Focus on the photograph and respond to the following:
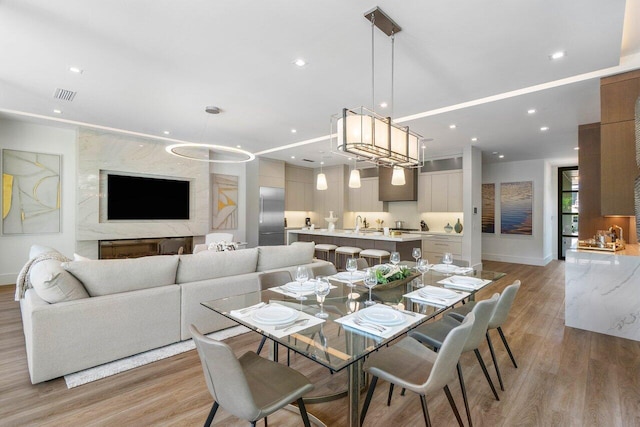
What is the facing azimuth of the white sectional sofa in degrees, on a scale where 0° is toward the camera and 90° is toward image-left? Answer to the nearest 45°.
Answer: approximately 135°

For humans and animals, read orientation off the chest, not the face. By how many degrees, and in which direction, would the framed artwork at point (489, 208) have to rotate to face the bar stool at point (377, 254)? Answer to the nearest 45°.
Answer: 0° — it already faces it

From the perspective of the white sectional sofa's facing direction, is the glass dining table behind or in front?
behind

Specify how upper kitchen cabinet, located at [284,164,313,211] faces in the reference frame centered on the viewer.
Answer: facing the viewer and to the right of the viewer

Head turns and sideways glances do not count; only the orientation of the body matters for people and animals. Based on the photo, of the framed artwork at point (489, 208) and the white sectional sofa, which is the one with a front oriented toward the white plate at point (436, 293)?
the framed artwork

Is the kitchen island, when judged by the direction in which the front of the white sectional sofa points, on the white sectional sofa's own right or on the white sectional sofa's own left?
on the white sectional sofa's own right

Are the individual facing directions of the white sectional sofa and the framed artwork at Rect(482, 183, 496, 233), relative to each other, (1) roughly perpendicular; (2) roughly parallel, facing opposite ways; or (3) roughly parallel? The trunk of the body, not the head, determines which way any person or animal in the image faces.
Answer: roughly perpendicular

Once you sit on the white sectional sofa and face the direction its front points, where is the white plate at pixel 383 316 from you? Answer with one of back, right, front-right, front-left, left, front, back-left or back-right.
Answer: back

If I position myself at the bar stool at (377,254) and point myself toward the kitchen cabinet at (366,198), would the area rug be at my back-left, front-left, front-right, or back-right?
back-left

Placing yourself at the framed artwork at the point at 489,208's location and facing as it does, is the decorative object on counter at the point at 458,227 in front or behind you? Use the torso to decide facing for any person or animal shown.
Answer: in front

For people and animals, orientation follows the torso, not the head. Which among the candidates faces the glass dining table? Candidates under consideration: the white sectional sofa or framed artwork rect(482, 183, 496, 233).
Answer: the framed artwork

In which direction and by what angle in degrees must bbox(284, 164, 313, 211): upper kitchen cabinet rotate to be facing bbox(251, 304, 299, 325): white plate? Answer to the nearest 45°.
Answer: approximately 45° to its right

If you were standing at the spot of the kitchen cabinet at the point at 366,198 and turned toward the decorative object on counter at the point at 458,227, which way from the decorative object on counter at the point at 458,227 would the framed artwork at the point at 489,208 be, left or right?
left
